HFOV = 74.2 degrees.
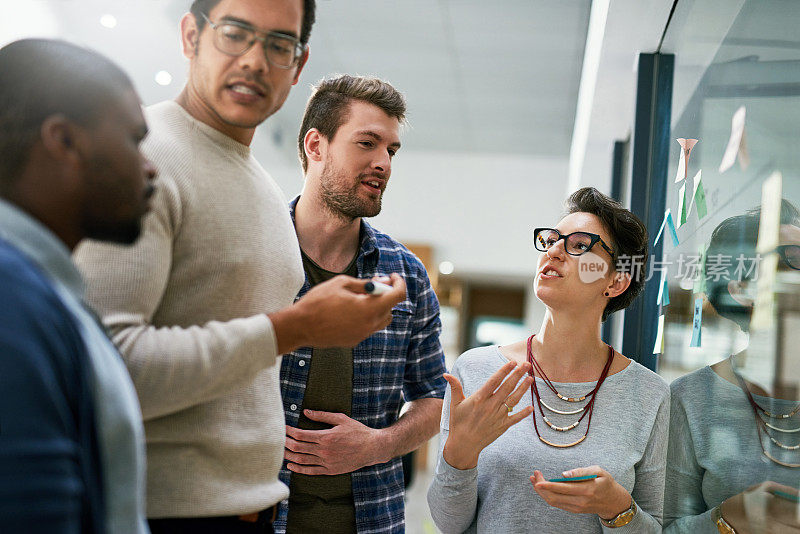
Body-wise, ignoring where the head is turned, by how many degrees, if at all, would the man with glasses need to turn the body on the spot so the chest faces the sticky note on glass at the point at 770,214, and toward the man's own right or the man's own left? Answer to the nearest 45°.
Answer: approximately 45° to the man's own left

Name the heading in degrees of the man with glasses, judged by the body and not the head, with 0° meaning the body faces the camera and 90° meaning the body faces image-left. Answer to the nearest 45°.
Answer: approximately 315°

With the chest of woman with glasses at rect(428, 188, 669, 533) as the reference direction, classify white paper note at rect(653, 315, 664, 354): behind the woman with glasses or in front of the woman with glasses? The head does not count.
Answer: behind

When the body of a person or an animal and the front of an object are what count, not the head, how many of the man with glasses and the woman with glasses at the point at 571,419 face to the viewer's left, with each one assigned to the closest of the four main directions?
0

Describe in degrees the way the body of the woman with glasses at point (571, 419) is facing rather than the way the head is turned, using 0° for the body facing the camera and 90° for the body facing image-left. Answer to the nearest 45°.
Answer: approximately 0°

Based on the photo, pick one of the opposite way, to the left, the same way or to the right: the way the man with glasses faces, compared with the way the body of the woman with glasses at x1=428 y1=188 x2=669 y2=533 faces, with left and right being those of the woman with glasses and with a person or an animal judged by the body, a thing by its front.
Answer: to the left
